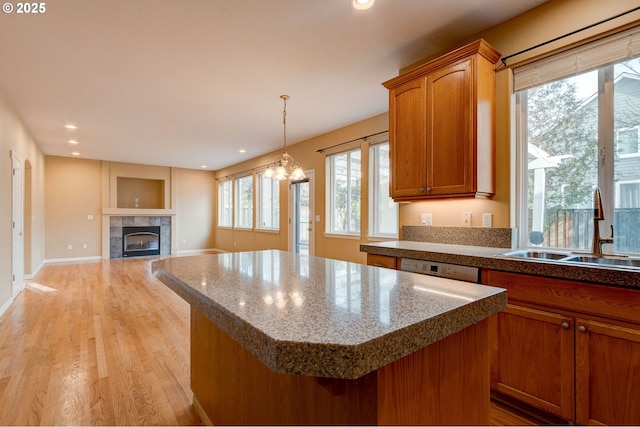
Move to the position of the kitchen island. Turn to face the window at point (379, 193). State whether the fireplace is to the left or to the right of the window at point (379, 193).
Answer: left

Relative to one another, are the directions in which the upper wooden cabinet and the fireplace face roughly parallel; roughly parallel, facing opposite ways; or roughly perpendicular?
roughly perpendicular

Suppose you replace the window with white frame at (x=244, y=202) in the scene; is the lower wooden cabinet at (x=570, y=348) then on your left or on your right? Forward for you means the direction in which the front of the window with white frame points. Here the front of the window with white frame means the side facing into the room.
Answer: on your left

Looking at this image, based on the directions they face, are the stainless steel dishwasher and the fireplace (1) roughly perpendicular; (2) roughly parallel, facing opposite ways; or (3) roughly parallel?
roughly perpendicular

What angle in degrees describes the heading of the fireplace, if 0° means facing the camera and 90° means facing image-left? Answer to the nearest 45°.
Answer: approximately 0°

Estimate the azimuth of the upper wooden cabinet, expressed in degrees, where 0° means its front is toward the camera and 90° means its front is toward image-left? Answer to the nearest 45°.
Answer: approximately 45°
